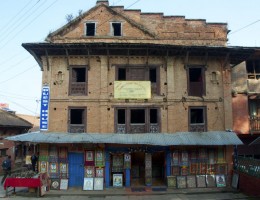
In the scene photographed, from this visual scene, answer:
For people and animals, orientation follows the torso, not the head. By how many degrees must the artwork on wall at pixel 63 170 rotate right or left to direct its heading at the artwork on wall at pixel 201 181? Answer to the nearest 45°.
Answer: approximately 90° to its left

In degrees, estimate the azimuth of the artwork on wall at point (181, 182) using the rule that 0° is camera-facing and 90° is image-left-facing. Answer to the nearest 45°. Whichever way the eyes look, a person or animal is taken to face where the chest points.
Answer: approximately 0°

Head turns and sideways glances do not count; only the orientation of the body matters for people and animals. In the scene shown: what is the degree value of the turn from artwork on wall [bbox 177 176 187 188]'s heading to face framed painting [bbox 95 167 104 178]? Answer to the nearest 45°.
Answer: approximately 90° to its right

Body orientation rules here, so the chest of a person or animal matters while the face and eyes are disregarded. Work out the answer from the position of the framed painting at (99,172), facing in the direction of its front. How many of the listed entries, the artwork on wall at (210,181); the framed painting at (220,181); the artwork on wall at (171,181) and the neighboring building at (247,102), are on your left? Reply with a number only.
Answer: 4

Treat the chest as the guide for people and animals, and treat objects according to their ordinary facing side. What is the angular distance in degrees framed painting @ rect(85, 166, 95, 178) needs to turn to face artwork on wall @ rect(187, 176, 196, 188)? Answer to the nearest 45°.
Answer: approximately 90° to its left

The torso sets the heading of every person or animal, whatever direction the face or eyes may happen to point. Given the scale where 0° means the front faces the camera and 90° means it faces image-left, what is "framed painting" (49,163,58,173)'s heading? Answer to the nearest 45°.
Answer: approximately 0°
